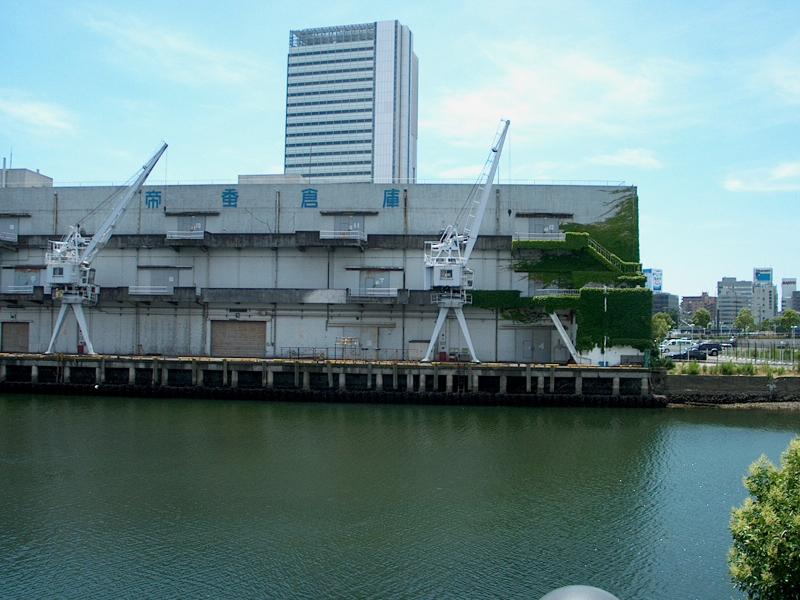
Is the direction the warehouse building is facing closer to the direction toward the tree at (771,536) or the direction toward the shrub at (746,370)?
the tree

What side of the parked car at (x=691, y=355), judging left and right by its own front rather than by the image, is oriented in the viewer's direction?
left

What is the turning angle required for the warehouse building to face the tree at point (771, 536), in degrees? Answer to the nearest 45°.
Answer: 0° — it already faces it

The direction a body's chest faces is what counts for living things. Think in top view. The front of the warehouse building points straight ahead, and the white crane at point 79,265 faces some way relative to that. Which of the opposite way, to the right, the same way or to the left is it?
to the left

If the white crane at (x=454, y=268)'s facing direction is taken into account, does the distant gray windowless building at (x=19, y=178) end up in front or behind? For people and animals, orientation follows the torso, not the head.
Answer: behind

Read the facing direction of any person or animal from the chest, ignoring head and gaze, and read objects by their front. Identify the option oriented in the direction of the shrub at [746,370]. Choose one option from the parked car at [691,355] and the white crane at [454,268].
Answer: the white crane

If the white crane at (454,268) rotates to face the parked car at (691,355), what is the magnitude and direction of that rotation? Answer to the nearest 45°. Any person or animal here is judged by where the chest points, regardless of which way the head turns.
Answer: approximately 45° to its left

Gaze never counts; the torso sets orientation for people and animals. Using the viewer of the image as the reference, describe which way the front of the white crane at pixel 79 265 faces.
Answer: facing to the right of the viewer

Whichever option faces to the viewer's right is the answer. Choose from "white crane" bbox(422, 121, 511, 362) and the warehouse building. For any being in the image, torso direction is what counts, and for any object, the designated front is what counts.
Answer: the white crane

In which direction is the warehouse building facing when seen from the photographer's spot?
facing the viewer

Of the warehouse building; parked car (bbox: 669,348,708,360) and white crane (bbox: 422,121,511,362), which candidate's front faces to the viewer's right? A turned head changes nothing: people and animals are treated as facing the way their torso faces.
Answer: the white crane

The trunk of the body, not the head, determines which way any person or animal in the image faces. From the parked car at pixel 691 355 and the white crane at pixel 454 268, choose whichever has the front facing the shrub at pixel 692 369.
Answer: the white crane

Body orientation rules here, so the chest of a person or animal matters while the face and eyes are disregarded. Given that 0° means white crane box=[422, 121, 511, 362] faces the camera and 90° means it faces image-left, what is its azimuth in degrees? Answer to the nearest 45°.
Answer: approximately 270°

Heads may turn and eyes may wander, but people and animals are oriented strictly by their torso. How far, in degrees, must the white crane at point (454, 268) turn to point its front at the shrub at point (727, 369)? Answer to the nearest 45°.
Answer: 0° — it already faces it
